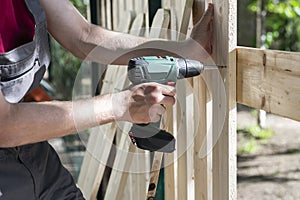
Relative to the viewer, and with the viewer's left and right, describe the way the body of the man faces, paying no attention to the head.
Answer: facing the viewer and to the right of the viewer

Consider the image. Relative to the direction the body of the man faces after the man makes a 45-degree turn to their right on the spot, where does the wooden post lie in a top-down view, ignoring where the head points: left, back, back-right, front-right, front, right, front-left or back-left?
left

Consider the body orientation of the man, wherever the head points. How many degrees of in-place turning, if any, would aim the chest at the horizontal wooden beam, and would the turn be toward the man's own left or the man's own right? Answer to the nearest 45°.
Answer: approximately 45° to the man's own left

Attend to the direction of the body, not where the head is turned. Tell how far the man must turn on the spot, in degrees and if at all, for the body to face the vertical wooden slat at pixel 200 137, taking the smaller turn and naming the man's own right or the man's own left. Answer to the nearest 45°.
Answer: approximately 45° to the man's own left

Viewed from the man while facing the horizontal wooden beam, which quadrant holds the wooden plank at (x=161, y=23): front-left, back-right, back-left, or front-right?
front-left
